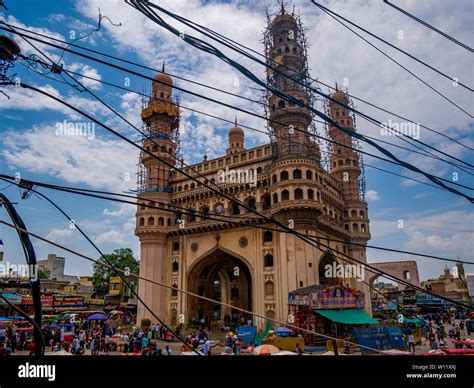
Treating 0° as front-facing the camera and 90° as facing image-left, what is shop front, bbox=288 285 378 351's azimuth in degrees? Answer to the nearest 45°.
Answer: approximately 315°

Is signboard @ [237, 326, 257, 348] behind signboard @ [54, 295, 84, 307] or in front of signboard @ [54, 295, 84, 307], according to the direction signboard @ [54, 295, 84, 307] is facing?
in front

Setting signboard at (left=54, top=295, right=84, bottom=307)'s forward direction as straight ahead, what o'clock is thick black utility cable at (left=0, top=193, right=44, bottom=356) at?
The thick black utility cable is roughly at 12 o'clock from the signboard.

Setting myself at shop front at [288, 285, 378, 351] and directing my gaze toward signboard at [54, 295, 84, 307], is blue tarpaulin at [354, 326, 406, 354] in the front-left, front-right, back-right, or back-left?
back-left

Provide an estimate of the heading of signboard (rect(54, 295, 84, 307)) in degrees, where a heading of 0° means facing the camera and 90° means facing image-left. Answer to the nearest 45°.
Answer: approximately 0°

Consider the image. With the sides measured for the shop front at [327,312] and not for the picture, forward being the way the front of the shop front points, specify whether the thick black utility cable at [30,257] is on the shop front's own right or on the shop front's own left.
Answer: on the shop front's own right

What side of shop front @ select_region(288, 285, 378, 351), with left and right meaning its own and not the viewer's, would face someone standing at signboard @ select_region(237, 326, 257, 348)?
right
